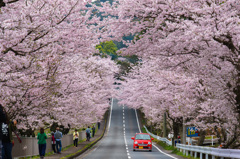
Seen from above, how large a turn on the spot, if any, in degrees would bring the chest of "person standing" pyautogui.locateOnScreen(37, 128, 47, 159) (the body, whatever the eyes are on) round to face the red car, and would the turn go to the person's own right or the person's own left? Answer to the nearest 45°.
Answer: approximately 45° to the person's own right

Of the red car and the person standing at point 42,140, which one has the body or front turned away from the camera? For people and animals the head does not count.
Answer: the person standing

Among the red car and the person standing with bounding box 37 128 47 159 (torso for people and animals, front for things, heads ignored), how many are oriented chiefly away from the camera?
1

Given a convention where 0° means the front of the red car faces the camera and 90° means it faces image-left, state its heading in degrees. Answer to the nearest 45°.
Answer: approximately 0°

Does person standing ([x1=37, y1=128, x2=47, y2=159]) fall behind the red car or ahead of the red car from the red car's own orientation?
ahead

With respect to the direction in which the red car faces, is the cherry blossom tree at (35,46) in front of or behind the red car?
in front
